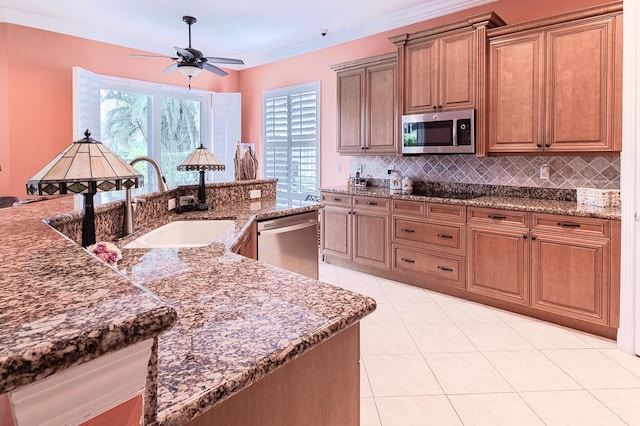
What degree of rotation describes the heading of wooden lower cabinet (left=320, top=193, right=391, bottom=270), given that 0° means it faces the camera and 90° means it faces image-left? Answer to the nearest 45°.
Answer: approximately 45°

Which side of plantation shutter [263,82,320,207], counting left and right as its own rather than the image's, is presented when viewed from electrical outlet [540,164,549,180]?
left

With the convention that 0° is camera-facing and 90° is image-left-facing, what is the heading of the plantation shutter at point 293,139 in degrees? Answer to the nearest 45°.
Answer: approximately 45°

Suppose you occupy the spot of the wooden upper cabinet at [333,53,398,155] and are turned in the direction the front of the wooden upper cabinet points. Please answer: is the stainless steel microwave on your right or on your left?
on your left

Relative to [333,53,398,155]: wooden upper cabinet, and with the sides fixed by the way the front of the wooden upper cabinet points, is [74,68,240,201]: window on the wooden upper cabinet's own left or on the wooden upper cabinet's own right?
on the wooden upper cabinet's own right

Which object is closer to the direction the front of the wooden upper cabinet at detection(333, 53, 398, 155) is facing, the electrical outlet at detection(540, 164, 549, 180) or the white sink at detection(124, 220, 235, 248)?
the white sink

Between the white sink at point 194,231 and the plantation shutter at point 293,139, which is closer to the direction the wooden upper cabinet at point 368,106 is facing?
the white sink

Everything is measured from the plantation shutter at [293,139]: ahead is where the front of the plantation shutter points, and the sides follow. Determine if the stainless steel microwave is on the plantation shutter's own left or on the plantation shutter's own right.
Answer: on the plantation shutter's own left
